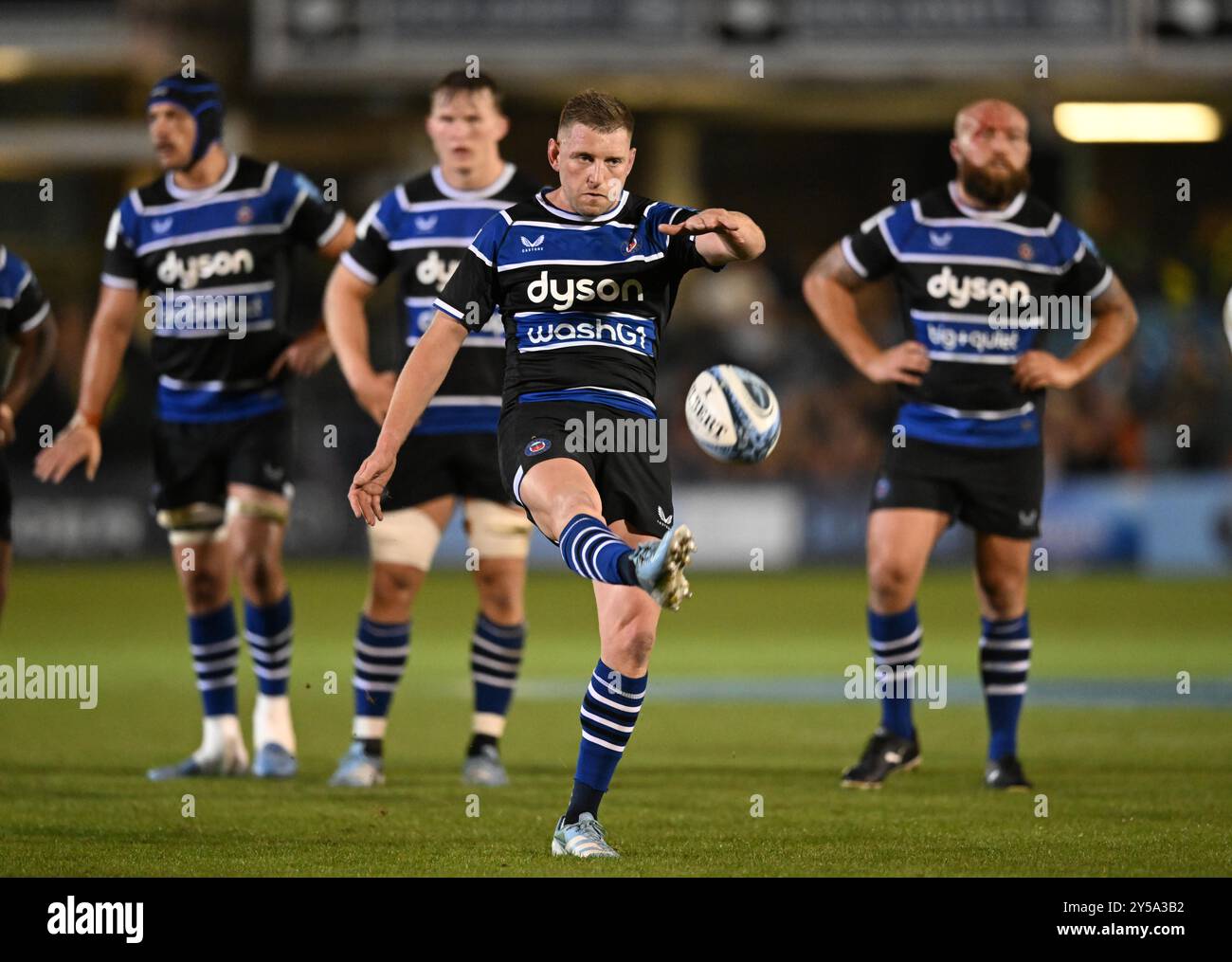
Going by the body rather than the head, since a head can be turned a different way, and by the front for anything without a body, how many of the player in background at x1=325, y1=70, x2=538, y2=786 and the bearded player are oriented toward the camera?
2

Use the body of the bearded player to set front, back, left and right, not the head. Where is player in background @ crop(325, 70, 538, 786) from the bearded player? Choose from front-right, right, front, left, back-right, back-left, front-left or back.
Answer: right

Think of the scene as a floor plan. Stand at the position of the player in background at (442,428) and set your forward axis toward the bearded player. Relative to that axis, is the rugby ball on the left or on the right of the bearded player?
right

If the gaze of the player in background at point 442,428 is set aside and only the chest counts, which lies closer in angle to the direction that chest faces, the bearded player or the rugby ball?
the rugby ball

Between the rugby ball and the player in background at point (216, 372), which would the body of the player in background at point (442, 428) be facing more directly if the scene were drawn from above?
the rugby ball

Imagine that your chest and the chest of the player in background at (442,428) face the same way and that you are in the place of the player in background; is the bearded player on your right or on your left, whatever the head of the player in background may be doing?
on your left

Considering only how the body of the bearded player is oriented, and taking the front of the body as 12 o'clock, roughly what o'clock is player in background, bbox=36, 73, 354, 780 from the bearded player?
The player in background is roughly at 3 o'clock from the bearded player.

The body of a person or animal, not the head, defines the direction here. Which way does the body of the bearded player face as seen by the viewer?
toward the camera

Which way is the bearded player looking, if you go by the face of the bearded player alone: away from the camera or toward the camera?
toward the camera

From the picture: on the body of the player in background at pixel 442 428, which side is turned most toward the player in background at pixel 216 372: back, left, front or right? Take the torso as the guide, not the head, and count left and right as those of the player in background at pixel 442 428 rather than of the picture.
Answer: right

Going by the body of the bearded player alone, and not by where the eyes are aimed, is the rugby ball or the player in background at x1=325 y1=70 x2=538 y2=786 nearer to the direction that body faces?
the rugby ball

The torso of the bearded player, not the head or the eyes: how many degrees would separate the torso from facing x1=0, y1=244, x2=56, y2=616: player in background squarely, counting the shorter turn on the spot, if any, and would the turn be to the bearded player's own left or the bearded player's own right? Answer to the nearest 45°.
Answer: approximately 90° to the bearded player's own right

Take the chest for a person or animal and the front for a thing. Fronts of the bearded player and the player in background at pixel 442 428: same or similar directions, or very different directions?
same or similar directions

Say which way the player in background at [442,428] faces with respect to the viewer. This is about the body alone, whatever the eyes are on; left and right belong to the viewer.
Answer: facing the viewer
